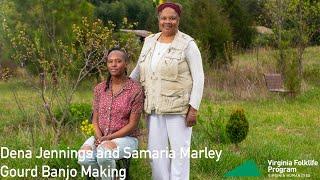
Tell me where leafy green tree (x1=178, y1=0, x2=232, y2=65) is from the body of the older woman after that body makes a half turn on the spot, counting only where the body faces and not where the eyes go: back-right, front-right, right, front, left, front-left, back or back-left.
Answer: front-left

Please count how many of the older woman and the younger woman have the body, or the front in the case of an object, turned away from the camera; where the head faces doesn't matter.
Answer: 0

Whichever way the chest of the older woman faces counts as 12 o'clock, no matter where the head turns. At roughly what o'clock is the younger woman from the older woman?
The younger woman is roughly at 2 o'clock from the older woman.

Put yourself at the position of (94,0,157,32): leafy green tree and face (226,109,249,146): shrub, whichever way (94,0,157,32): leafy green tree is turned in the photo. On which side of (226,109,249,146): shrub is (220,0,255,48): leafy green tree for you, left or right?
left

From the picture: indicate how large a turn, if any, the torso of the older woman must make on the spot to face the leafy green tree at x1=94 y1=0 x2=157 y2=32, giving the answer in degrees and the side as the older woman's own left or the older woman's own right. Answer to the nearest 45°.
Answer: approximately 135° to the older woman's own right

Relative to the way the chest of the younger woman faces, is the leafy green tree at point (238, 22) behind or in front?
behind

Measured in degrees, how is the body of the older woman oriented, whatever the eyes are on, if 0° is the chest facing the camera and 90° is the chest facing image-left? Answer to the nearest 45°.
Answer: approximately 45°

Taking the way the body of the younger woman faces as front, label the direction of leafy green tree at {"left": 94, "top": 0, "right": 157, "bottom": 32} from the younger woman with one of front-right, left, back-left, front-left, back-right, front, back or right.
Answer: back-right
